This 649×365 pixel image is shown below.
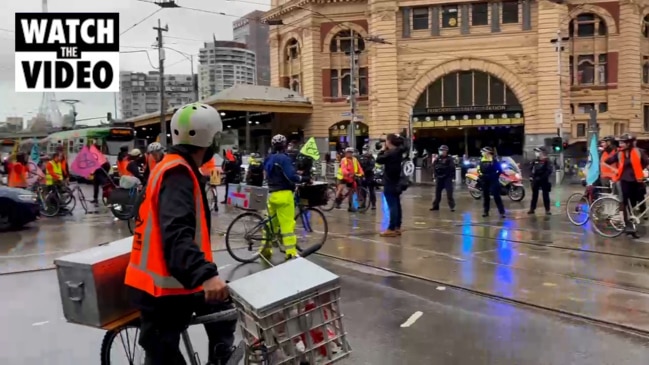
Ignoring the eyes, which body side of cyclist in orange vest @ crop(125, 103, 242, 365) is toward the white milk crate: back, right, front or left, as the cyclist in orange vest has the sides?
front

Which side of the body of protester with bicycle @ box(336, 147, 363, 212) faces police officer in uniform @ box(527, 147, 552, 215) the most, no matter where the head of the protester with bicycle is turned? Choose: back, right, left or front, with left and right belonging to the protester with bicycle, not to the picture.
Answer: left

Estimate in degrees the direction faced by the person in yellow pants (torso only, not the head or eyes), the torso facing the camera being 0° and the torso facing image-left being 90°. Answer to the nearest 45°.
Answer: approximately 225°

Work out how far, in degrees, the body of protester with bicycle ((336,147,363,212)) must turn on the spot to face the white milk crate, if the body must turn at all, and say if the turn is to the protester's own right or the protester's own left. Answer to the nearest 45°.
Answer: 0° — they already face it

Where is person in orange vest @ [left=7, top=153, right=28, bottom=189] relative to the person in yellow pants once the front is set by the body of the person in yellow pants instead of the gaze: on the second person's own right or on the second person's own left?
on the second person's own left

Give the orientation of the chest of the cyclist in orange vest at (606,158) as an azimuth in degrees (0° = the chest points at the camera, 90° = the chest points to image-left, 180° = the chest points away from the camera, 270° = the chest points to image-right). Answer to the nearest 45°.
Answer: approximately 45°

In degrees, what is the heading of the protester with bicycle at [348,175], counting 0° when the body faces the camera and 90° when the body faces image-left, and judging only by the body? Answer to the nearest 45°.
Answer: approximately 0°

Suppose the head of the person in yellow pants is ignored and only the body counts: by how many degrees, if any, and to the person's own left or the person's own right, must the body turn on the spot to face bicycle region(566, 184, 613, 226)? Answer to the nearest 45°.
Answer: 0° — they already face it

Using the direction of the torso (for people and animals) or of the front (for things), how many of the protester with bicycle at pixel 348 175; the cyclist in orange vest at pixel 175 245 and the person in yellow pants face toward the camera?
1

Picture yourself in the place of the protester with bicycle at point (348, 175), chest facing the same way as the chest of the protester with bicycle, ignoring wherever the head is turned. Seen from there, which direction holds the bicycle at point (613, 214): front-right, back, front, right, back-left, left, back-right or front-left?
front-left

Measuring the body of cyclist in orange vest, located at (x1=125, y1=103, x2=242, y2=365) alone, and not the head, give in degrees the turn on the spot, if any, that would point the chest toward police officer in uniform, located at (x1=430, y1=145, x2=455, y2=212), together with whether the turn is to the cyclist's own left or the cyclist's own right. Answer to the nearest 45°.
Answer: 0° — they already face them

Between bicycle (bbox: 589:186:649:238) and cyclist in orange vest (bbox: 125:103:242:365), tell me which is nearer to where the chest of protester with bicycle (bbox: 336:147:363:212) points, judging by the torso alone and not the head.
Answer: the cyclist in orange vest

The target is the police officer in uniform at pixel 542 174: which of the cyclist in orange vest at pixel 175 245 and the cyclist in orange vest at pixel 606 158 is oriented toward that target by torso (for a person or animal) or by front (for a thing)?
the cyclist in orange vest at pixel 175 245
